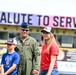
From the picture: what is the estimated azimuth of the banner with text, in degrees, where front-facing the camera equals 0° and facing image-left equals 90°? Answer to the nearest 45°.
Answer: approximately 0°

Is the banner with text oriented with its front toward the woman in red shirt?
yes

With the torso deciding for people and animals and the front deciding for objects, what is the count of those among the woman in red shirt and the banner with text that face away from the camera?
0

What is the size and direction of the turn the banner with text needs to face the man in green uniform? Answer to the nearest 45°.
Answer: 0° — it already faces them

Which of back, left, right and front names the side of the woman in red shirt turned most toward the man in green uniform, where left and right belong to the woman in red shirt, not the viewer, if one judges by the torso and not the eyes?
right

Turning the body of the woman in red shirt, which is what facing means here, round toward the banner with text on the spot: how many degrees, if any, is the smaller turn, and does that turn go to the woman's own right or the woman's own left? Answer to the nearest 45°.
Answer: approximately 135° to the woman's own right

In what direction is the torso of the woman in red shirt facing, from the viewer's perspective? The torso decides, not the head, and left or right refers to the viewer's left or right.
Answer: facing the viewer and to the left of the viewer
